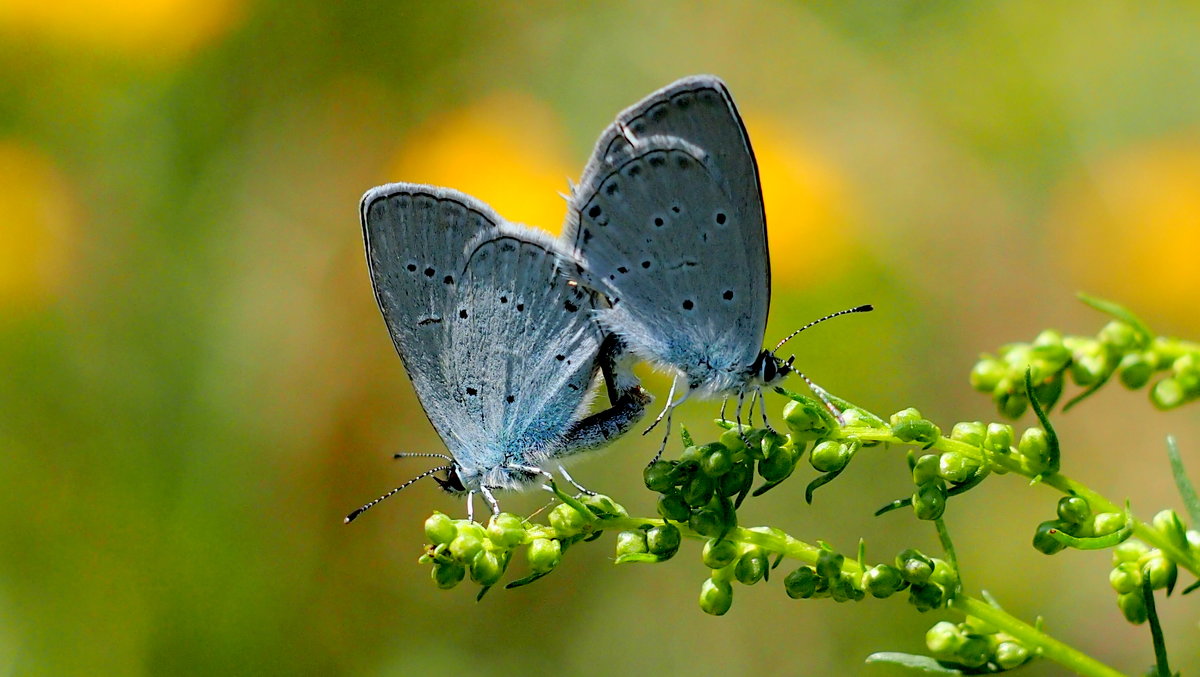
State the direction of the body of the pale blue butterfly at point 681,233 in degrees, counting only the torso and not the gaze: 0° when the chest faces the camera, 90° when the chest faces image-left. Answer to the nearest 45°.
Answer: approximately 270°

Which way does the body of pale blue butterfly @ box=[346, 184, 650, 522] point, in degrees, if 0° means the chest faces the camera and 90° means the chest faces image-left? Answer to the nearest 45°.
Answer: approximately 90°

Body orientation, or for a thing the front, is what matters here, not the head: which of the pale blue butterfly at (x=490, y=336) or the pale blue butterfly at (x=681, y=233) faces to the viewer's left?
the pale blue butterfly at (x=490, y=336)

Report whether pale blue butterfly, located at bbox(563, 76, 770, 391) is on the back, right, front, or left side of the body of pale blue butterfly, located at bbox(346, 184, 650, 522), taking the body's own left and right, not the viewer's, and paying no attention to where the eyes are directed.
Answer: back

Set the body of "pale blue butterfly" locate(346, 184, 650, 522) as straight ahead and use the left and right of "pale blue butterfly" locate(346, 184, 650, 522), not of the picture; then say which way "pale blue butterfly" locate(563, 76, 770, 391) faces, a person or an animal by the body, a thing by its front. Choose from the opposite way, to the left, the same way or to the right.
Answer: the opposite way

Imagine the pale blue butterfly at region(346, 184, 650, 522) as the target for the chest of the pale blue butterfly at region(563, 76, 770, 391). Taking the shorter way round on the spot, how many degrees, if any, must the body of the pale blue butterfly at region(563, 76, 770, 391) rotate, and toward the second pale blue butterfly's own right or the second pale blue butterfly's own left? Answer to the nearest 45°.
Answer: approximately 180°

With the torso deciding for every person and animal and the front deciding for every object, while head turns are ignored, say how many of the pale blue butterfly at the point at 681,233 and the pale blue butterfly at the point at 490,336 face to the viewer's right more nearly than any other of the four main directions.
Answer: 1
